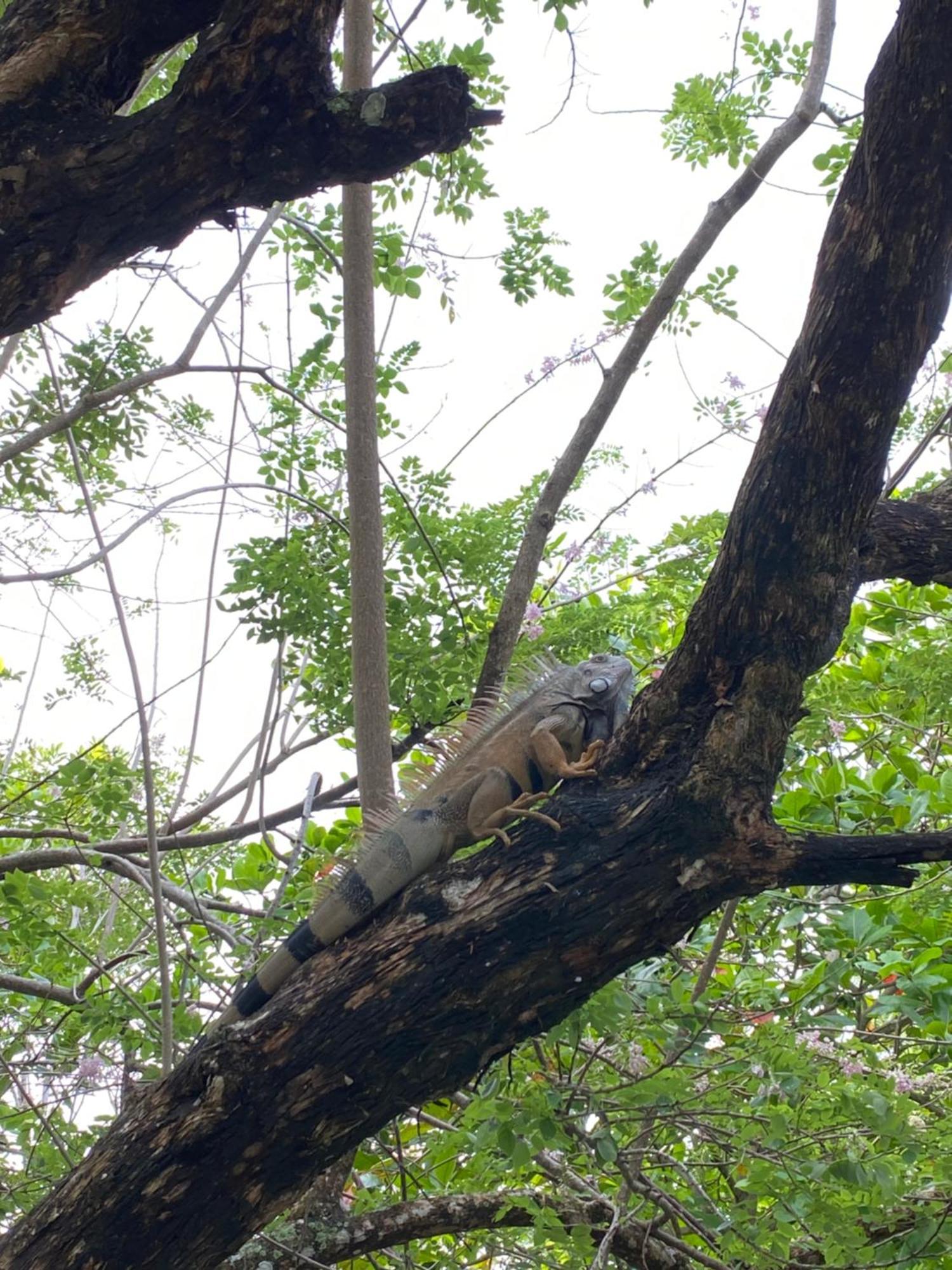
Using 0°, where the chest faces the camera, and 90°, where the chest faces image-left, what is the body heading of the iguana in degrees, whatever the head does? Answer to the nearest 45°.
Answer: approximately 270°

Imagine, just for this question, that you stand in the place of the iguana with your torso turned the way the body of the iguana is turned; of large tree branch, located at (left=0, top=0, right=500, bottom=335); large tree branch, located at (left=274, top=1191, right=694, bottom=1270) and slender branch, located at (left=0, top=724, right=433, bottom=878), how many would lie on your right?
1

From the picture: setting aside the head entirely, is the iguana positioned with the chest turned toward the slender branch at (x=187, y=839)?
no

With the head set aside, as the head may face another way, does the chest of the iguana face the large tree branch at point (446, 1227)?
no

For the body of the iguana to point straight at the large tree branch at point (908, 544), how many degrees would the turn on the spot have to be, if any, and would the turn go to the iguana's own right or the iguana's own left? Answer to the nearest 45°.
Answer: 0° — it already faces it
